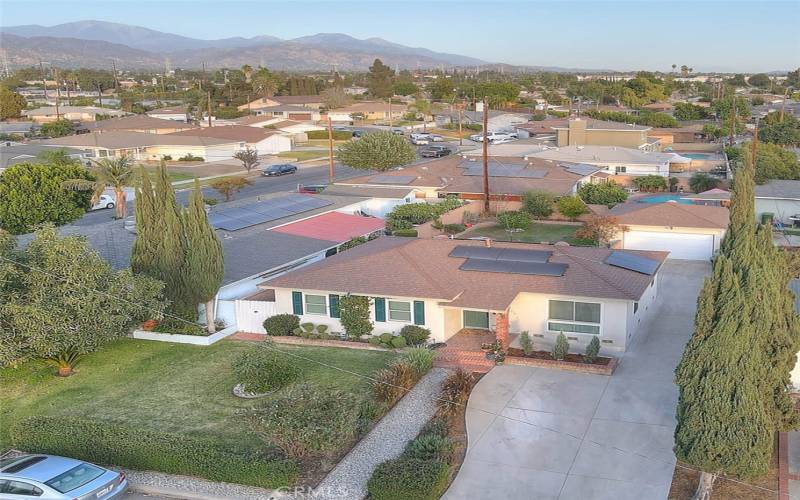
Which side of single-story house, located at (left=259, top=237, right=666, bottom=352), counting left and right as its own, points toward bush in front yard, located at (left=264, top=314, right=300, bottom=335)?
right

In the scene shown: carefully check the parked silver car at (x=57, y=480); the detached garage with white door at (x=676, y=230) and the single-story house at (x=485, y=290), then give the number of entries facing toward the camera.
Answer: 2

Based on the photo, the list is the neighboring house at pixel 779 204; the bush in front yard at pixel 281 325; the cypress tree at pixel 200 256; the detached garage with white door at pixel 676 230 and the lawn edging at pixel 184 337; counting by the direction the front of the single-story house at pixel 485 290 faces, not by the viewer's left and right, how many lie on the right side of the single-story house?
3

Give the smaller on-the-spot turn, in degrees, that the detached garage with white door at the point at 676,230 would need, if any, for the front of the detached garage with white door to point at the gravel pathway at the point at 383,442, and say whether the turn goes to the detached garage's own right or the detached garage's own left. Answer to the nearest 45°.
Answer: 0° — it already faces it

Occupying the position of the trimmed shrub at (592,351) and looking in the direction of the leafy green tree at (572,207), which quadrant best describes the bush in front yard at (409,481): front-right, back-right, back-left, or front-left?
back-left

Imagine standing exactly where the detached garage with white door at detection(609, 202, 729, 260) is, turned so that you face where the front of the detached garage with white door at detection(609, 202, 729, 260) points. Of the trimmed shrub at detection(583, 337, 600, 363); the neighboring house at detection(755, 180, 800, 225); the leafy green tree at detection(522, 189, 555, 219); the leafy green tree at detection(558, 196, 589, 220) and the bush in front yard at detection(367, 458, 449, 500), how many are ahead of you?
2

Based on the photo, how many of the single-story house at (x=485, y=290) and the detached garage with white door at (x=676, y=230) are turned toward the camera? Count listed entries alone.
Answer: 2

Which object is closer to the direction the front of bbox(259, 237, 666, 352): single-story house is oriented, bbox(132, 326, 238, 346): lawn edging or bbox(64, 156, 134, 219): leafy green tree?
the lawn edging

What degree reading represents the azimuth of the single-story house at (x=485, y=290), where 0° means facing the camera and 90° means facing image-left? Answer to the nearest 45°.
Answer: approximately 0°

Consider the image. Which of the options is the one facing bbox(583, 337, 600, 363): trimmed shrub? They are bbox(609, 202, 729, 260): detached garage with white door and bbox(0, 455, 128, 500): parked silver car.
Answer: the detached garage with white door
